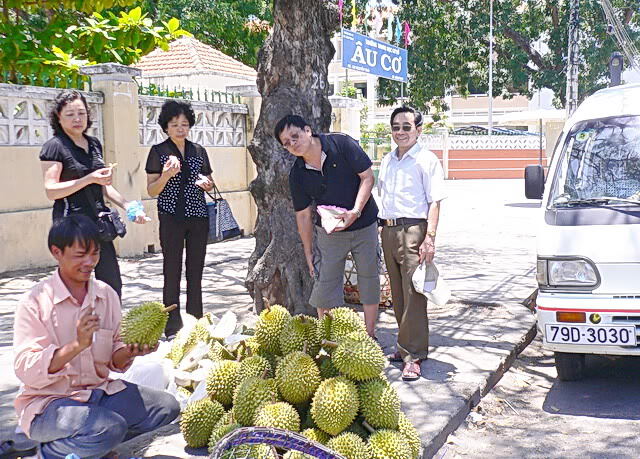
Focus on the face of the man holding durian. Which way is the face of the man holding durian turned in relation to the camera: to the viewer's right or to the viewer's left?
to the viewer's right

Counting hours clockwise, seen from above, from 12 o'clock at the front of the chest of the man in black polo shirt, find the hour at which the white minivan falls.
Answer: The white minivan is roughly at 8 o'clock from the man in black polo shirt.

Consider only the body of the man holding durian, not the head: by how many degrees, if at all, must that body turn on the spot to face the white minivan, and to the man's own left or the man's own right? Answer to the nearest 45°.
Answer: approximately 45° to the man's own left

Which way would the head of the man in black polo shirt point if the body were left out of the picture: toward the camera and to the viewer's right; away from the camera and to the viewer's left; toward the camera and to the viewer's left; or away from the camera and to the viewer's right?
toward the camera and to the viewer's left

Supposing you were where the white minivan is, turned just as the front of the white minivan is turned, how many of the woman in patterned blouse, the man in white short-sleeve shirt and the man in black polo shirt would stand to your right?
3

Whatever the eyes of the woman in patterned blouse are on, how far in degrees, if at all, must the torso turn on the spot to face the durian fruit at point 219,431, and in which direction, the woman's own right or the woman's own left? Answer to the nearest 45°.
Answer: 0° — they already face it

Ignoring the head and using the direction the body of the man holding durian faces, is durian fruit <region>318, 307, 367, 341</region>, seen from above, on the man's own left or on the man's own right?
on the man's own left

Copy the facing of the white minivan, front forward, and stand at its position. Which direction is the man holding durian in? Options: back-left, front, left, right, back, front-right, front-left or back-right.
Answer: front-right

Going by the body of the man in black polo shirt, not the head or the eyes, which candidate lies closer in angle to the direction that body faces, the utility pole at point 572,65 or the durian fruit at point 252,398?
the durian fruit

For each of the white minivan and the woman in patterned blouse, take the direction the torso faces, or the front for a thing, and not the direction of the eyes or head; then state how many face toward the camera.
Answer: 2

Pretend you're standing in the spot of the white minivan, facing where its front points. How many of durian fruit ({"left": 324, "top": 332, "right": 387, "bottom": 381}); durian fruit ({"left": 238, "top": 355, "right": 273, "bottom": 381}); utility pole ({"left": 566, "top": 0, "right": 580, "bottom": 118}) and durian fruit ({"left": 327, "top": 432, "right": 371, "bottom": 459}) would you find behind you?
1

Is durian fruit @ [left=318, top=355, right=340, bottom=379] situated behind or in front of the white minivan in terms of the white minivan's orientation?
in front

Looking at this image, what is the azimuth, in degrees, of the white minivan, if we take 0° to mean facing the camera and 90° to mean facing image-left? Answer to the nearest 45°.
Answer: approximately 0°

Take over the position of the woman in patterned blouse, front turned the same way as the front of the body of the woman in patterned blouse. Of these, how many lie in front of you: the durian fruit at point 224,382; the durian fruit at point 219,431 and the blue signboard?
2

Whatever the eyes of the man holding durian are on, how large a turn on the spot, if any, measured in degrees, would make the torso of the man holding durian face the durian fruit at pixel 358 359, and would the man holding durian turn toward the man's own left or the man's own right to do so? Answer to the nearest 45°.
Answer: approximately 45° to the man's own left
